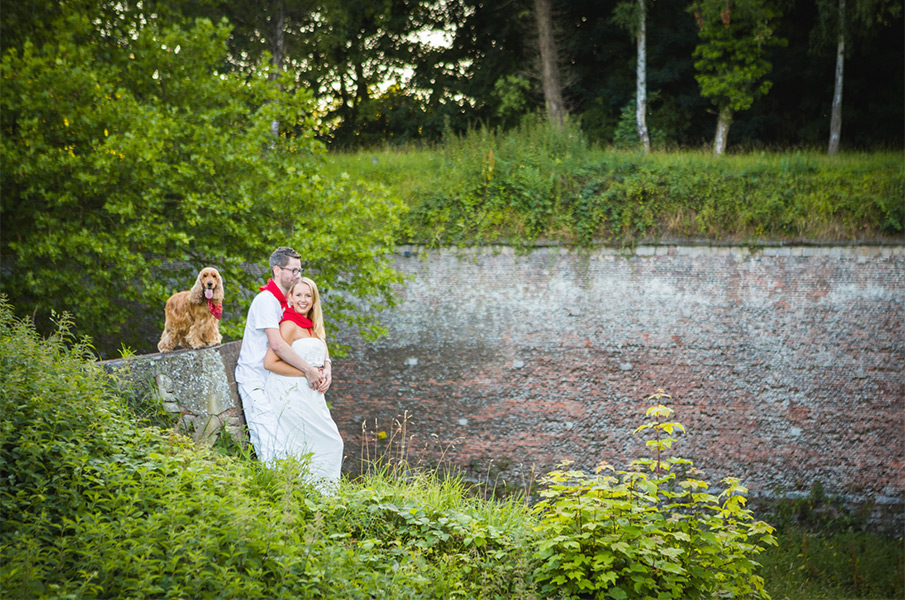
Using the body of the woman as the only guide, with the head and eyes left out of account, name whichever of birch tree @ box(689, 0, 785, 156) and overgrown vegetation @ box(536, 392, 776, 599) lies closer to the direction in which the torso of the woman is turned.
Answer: the overgrown vegetation

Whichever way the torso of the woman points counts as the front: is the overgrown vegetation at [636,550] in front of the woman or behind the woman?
in front

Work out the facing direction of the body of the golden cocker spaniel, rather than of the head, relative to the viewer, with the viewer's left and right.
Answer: facing the viewer and to the right of the viewer

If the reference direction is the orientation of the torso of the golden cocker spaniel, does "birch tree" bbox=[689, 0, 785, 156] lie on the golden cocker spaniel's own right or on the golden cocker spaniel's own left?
on the golden cocker spaniel's own left

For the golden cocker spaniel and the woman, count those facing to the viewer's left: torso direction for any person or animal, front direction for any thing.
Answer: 0

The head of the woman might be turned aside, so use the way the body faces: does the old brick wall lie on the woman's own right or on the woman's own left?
on the woman's own left

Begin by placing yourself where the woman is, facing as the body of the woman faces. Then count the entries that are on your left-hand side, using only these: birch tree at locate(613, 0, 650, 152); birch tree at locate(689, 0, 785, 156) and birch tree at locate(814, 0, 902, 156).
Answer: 3

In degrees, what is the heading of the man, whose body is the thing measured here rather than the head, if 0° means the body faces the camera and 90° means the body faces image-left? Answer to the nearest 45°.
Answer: approximately 270°

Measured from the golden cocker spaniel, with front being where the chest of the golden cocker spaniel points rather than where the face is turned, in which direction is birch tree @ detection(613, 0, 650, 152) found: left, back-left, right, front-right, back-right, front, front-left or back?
left
